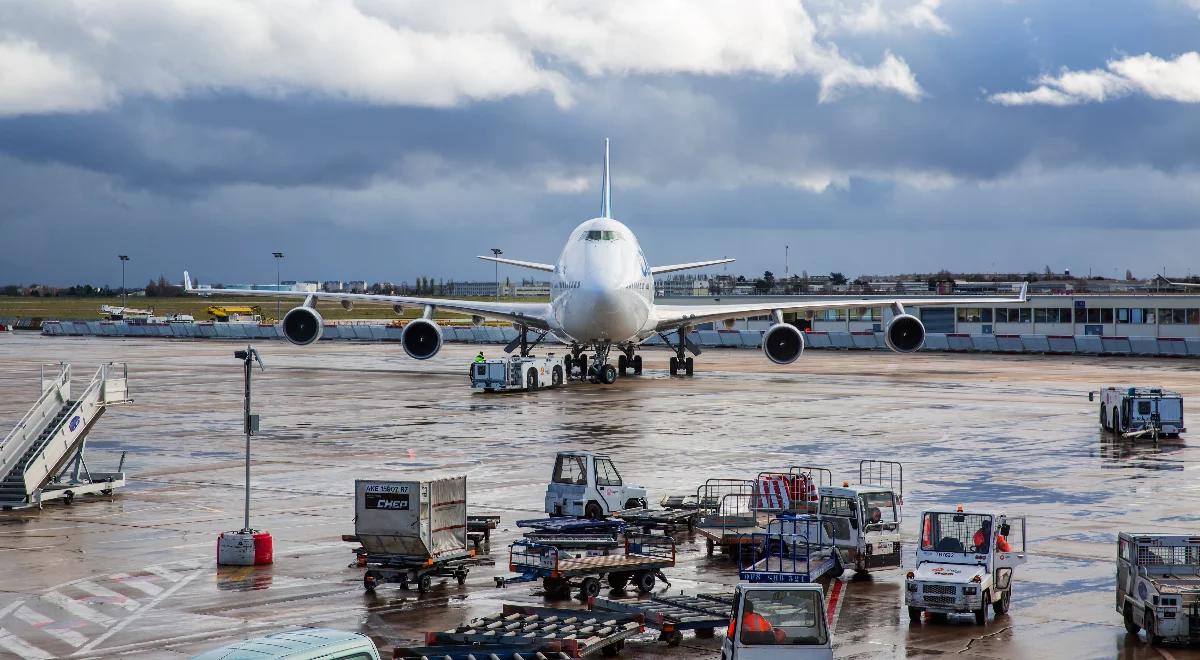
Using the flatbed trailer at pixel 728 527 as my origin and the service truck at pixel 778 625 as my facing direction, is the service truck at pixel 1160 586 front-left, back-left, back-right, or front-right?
front-left

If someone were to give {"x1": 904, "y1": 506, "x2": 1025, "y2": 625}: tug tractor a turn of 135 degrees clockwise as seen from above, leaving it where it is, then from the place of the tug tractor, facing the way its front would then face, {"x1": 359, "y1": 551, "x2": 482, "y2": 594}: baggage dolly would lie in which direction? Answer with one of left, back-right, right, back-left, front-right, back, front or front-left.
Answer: left

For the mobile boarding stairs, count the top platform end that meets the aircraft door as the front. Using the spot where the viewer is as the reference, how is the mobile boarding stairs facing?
facing away from the viewer and to the right of the viewer

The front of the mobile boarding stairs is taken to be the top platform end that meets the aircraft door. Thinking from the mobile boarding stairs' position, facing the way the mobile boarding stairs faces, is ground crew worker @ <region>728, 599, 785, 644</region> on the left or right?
on its right

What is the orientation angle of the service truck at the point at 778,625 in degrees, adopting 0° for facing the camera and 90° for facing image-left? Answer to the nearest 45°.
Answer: approximately 180°

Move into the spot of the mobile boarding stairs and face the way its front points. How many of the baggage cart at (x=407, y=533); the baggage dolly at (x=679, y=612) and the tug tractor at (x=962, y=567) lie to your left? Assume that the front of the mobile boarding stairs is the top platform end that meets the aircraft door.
0

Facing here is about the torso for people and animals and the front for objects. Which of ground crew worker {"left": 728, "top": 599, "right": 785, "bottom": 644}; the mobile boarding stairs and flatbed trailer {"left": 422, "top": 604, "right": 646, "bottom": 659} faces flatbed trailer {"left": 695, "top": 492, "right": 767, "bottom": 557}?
the ground crew worker

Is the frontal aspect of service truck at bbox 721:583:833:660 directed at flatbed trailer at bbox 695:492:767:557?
yes

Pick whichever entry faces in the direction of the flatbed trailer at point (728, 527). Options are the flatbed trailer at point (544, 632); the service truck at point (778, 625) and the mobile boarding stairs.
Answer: the service truck

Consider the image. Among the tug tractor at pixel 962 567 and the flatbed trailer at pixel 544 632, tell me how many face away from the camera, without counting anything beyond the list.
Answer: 0

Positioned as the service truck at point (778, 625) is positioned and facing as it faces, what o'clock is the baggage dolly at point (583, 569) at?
The baggage dolly is roughly at 11 o'clock from the service truck.

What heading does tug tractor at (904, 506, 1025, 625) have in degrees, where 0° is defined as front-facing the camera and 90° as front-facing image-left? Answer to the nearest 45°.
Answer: approximately 45°

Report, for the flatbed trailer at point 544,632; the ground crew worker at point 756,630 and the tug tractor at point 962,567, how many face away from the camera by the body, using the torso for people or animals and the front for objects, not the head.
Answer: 1

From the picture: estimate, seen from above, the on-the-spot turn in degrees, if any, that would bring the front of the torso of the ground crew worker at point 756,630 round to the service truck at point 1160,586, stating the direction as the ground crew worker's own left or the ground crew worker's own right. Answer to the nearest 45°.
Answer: approximately 45° to the ground crew worker's own right

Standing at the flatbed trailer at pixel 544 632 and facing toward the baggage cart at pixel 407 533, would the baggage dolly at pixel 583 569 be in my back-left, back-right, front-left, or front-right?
front-right
